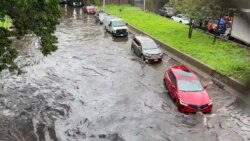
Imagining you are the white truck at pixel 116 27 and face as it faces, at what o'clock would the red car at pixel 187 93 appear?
The red car is roughly at 1 o'clock from the white truck.

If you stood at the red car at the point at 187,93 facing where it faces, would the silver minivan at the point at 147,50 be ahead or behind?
behind

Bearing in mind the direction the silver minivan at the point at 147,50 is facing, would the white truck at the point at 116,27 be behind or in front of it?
behind

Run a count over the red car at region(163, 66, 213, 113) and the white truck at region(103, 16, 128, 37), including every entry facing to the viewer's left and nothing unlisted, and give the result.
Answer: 0

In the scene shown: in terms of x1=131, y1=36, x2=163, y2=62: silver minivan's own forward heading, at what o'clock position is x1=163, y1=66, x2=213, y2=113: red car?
The red car is roughly at 1 o'clock from the silver minivan.

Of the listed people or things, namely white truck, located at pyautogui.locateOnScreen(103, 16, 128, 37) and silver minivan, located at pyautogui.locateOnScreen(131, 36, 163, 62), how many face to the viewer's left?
0

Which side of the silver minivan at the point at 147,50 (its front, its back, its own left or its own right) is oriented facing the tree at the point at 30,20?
right

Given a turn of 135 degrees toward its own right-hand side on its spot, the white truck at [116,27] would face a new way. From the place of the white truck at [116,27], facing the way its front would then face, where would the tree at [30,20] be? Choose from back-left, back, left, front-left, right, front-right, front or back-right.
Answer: left

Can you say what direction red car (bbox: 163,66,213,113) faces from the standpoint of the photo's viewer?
facing the viewer and to the right of the viewer

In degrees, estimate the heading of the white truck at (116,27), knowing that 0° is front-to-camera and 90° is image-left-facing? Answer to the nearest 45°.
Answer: approximately 315°
